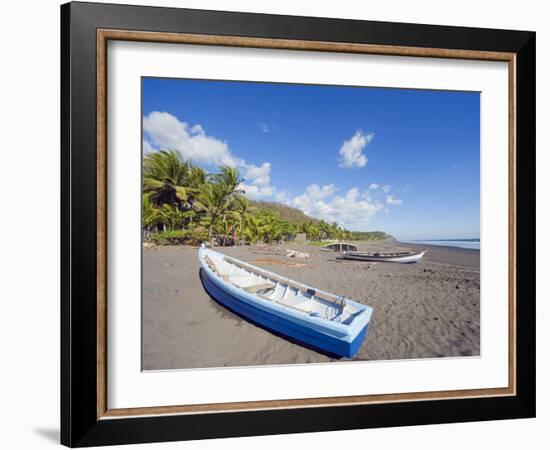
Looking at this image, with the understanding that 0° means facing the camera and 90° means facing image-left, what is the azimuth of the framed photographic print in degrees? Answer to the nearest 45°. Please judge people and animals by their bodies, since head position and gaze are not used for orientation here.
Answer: approximately 315°
